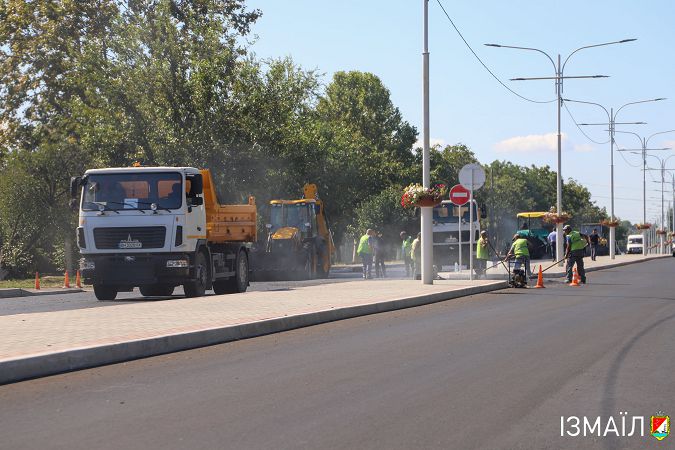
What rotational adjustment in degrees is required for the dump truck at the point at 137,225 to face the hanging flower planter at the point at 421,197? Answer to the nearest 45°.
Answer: approximately 135° to its left

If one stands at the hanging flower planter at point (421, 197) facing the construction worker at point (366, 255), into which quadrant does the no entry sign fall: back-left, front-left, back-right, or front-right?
front-right

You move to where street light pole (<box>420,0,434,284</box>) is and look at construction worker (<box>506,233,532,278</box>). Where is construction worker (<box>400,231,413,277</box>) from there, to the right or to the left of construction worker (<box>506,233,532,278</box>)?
left

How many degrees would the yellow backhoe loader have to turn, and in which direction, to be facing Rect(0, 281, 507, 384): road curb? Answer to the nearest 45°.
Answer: approximately 45° to its left

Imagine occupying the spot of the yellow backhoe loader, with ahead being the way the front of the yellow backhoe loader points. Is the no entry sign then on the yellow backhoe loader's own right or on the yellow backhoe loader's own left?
on the yellow backhoe loader's own left

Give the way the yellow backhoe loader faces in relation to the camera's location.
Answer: facing the viewer and to the left of the viewer

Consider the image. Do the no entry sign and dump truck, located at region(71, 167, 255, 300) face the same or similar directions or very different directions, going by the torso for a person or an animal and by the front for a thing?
same or similar directions

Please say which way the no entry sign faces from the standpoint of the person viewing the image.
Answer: facing the viewer

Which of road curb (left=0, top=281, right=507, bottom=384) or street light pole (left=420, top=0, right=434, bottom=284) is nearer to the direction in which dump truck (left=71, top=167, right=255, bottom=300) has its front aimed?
the road curb

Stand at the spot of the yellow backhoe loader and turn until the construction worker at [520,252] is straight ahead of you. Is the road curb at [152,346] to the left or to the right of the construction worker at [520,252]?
right
